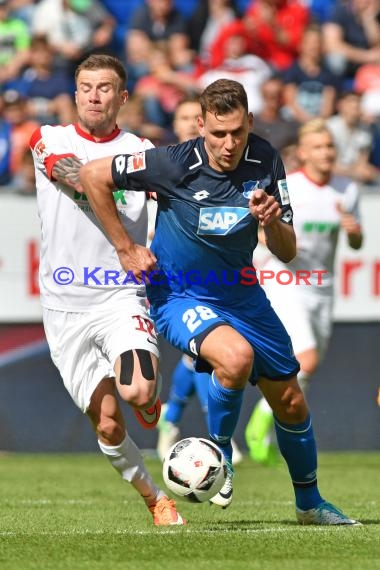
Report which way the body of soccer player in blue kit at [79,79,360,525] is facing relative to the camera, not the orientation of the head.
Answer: toward the camera

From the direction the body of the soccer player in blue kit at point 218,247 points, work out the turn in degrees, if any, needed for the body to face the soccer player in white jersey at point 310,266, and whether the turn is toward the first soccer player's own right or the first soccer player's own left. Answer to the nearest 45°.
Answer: approximately 180°

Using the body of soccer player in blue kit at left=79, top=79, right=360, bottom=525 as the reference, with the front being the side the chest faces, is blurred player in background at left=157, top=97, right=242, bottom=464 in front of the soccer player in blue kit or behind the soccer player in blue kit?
behind

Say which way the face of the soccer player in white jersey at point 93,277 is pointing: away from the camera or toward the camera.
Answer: toward the camera

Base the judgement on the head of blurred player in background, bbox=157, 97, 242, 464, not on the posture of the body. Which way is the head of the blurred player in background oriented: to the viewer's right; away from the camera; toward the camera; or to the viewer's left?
toward the camera

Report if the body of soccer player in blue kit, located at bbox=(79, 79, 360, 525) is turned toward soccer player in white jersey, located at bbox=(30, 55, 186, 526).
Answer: no
